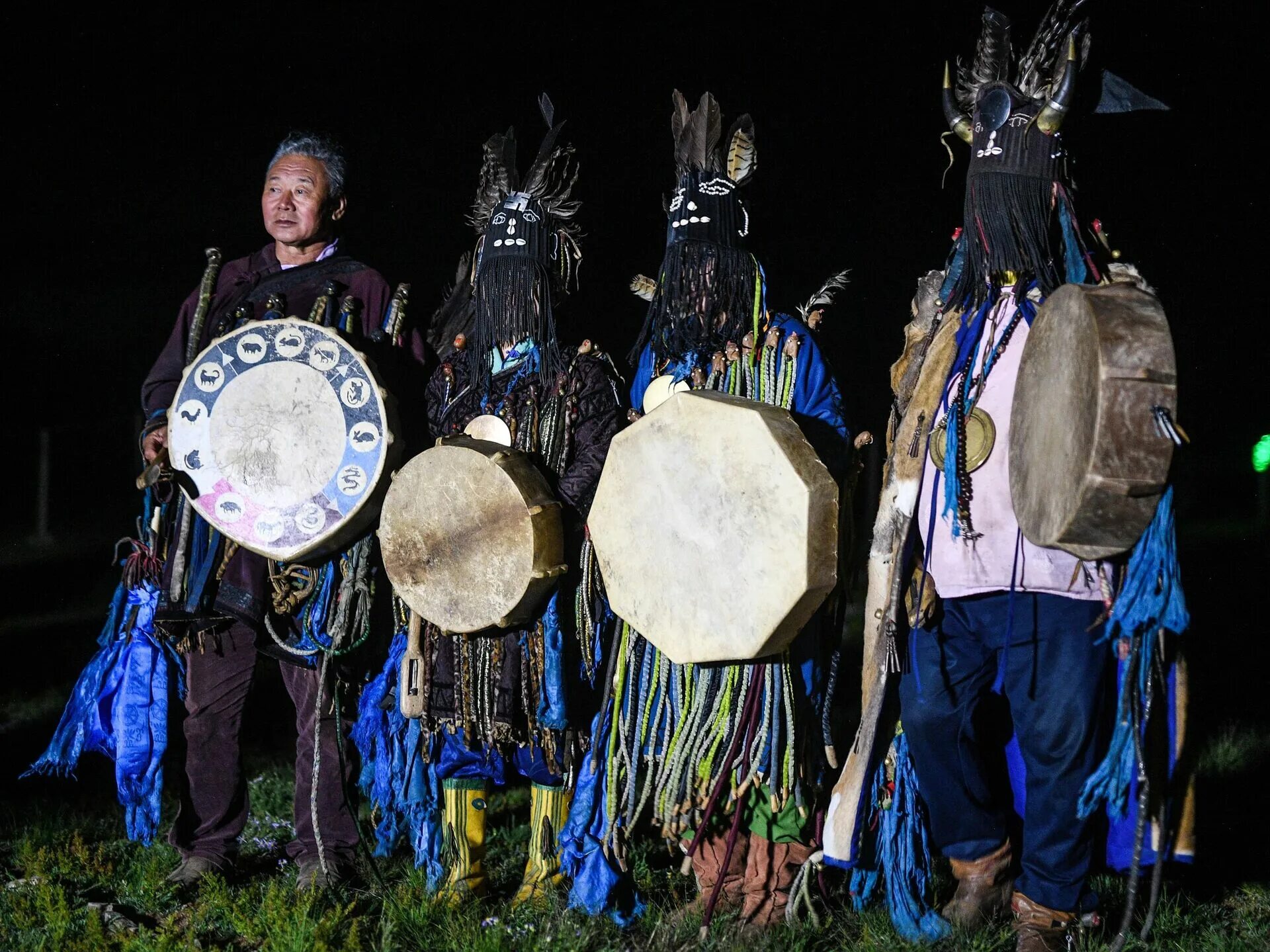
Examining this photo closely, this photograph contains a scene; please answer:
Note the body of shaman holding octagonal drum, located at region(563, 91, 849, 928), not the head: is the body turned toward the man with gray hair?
no

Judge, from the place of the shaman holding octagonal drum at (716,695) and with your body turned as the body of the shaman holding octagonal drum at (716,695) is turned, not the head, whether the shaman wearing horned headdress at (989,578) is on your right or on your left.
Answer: on your left

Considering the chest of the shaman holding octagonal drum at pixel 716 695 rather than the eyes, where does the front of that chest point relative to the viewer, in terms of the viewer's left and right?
facing the viewer and to the left of the viewer

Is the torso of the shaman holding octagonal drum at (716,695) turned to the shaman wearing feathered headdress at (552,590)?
no
